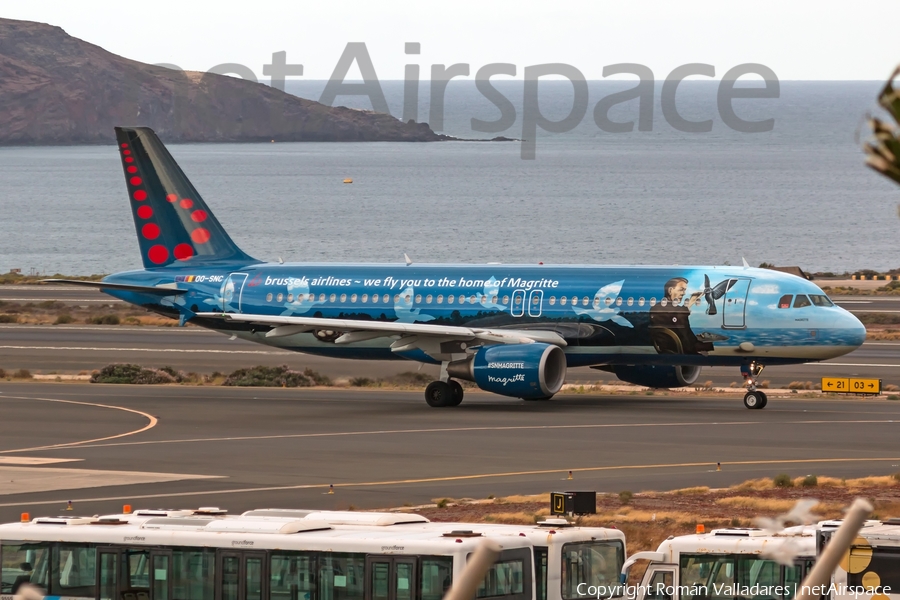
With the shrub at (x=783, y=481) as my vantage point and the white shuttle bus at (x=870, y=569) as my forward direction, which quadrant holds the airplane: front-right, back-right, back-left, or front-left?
back-right

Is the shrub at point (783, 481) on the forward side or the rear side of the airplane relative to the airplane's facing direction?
on the forward side

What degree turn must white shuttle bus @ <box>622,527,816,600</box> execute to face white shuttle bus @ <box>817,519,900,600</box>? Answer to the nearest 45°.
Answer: approximately 180°

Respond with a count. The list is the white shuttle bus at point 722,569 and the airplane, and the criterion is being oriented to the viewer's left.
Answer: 1

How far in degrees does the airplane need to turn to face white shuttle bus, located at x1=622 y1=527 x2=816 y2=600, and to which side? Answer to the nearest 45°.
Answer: approximately 45° to its right

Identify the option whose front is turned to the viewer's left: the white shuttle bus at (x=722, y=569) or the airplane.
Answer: the white shuttle bus

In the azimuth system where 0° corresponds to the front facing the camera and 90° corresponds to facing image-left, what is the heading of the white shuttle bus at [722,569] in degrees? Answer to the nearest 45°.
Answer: approximately 90°

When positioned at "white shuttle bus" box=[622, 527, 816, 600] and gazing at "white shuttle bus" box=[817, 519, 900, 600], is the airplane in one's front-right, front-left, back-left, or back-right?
back-left

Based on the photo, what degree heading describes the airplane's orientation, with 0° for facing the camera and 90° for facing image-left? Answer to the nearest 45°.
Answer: approximately 315°

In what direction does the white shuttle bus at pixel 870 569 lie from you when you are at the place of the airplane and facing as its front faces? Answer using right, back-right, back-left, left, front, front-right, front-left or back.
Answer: front-right
